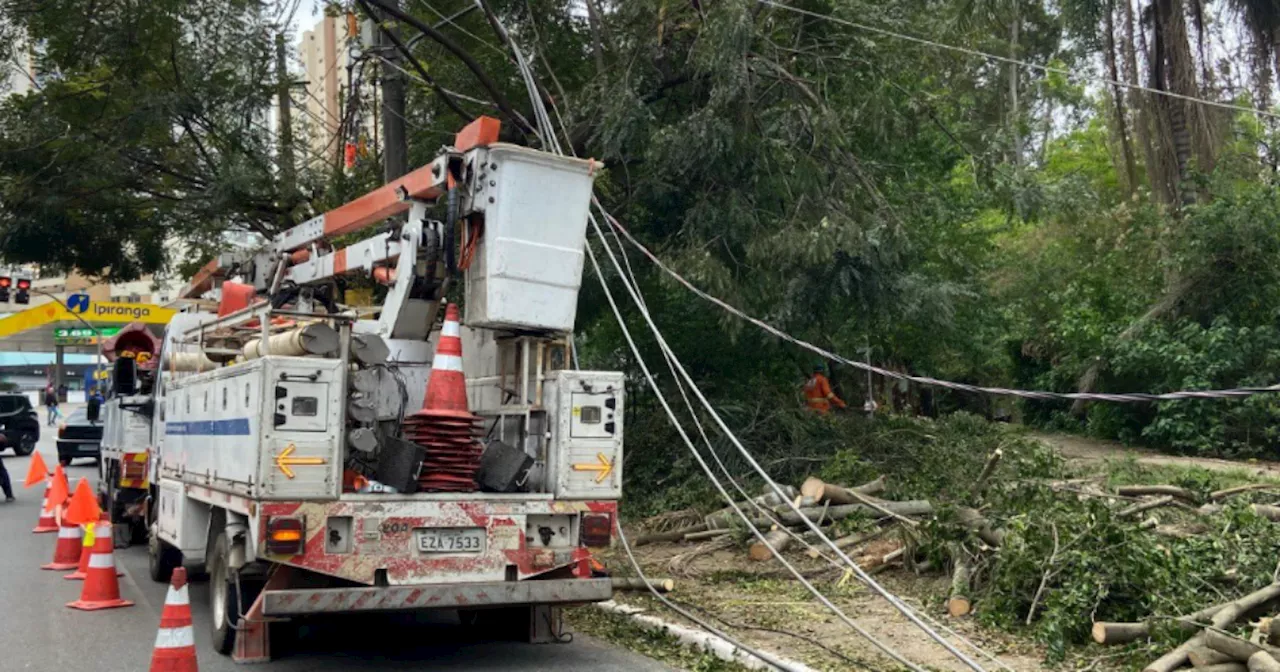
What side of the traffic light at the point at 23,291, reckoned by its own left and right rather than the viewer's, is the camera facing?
front

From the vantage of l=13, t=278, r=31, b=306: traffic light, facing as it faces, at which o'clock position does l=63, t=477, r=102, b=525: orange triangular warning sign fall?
The orange triangular warning sign is roughly at 12 o'clock from the traffic light.

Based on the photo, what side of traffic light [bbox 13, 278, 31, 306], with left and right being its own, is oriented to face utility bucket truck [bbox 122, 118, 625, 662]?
front

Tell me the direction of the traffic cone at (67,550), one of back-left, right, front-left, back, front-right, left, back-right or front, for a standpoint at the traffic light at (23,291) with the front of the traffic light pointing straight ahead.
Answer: front

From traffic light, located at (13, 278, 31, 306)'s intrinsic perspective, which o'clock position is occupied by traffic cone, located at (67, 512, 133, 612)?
The traffic cone is roughly at 12 o'clock from the traffic light.

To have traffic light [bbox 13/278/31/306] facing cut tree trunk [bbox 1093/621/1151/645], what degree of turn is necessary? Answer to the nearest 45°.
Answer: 0° — it already faces it

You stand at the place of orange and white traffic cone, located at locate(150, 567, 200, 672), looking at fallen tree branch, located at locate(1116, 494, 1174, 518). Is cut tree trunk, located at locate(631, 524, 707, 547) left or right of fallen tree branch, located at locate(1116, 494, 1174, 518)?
left

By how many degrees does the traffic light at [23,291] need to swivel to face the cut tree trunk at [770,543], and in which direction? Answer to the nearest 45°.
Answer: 0° — it already faces it

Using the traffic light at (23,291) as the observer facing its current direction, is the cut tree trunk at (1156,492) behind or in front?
in front

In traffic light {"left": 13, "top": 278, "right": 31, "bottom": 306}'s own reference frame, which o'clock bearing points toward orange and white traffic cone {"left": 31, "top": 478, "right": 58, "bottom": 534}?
The orange and white traffic cone is roughly at 12 o'clock from the traffic light.

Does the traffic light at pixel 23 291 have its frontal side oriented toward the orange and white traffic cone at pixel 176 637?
yes

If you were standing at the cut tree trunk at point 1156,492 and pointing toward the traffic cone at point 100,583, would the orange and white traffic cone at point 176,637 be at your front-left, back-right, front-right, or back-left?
front-left

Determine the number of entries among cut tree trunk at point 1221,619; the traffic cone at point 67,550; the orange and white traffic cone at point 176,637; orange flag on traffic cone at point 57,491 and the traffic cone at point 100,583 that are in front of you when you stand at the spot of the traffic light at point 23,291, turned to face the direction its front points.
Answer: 5

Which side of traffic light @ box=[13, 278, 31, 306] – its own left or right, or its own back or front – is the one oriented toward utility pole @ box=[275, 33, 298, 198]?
front

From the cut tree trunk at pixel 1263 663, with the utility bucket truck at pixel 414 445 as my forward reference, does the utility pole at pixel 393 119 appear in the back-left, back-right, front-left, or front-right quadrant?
front-right
